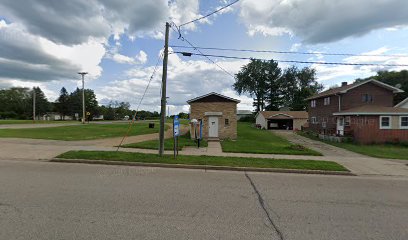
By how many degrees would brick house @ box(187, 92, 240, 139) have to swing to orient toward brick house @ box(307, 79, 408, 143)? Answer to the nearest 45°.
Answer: approximately 90° to its left

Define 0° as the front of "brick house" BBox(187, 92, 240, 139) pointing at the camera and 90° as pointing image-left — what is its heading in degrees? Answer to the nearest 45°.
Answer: approximately 0°
